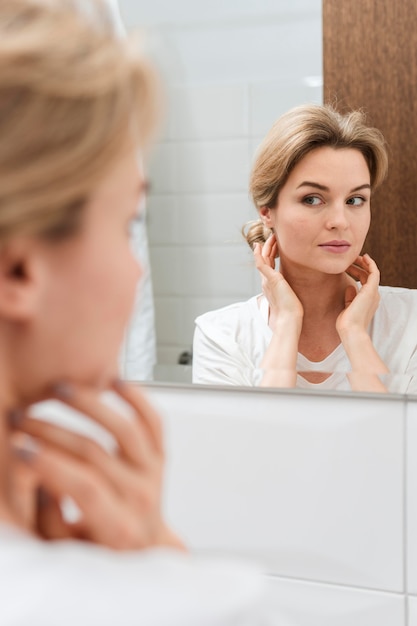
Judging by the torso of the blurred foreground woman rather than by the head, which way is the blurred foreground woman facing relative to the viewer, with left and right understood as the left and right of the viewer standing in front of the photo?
facing away from the viewer and to the right of the viewer

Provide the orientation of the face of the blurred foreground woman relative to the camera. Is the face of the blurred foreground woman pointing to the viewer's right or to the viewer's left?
to the viewer's right

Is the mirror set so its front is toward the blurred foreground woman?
yes

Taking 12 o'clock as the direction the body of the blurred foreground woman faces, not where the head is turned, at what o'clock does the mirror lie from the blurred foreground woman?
The mirror is roughly at 11 o'clock from the blurred foreground woman.

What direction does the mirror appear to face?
toward the camera

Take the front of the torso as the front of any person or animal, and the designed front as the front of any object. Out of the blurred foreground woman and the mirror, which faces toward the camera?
the mirror

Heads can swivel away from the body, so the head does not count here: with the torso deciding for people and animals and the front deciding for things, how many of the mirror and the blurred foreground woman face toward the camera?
1
